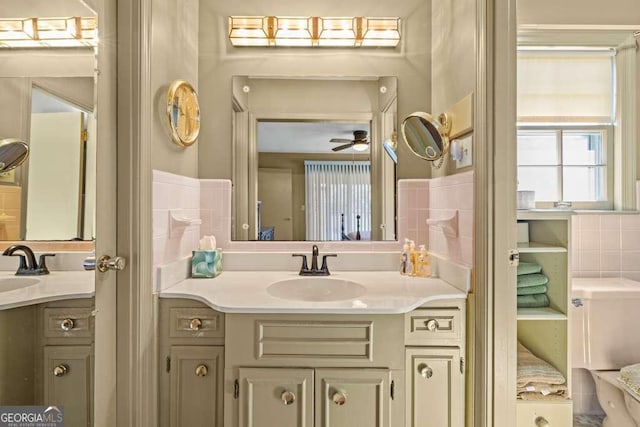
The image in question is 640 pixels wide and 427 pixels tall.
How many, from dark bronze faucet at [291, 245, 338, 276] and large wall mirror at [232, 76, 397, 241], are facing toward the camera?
2

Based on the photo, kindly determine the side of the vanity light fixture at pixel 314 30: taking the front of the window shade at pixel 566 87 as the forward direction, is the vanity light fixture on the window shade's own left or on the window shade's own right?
on the window shade's own right

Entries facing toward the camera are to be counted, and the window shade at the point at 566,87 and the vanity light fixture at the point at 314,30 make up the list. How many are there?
2

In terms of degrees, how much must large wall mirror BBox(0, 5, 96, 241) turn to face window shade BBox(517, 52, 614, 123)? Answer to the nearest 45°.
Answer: approximately 90° to its left

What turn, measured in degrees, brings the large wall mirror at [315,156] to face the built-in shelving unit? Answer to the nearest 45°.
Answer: approximately 90° to its left
